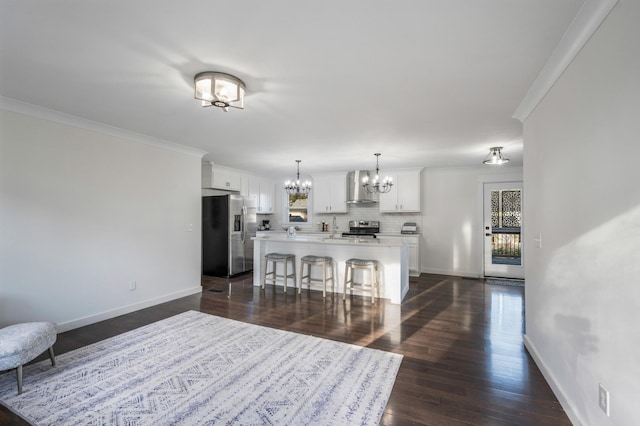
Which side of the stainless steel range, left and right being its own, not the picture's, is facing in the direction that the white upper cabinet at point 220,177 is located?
right

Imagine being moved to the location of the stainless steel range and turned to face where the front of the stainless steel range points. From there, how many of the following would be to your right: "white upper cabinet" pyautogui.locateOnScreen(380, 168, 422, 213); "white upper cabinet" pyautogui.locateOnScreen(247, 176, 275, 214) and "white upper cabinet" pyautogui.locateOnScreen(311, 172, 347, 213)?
2

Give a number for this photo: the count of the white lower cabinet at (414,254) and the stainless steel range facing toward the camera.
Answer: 2

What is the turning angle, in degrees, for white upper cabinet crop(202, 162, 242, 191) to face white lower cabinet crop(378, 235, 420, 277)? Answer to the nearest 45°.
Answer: approximately 45° to its left
